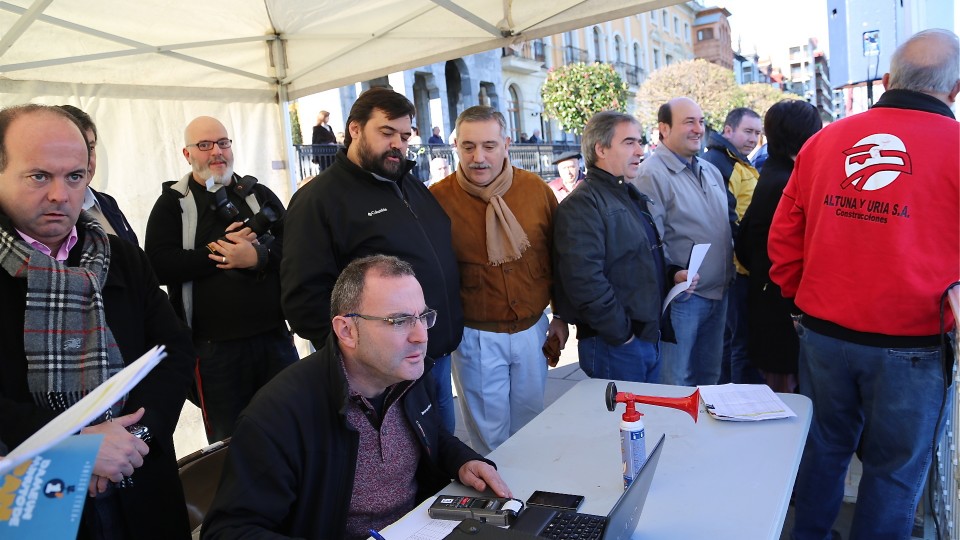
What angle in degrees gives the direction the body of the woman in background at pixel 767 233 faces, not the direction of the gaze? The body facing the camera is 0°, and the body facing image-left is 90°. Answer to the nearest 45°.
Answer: approximately 180°

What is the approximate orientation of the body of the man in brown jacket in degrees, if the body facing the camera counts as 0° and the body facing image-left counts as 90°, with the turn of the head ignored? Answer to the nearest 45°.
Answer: approximately 0°

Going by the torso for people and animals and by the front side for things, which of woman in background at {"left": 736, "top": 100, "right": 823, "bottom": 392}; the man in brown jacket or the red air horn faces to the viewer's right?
the red air horn

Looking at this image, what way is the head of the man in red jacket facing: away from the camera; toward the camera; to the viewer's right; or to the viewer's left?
away from the camera

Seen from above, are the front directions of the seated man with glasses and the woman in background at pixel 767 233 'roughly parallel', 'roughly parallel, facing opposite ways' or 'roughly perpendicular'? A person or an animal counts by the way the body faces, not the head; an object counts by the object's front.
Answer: roughly perpendicular

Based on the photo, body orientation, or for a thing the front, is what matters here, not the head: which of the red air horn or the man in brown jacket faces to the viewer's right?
the red air horn

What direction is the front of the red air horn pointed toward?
to the viewer's right

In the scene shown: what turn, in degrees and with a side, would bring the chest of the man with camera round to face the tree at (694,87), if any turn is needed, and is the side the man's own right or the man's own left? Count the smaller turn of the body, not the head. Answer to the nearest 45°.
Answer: approximately 90° to the man's own left

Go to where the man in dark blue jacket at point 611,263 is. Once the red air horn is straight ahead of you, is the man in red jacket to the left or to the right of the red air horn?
left

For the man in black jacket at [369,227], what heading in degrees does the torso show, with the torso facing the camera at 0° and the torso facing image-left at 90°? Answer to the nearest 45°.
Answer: approximately 315°

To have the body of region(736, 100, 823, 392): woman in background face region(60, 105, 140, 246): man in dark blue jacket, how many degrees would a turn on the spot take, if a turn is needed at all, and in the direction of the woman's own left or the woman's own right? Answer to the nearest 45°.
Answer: approximately 135° to the woman's own left
